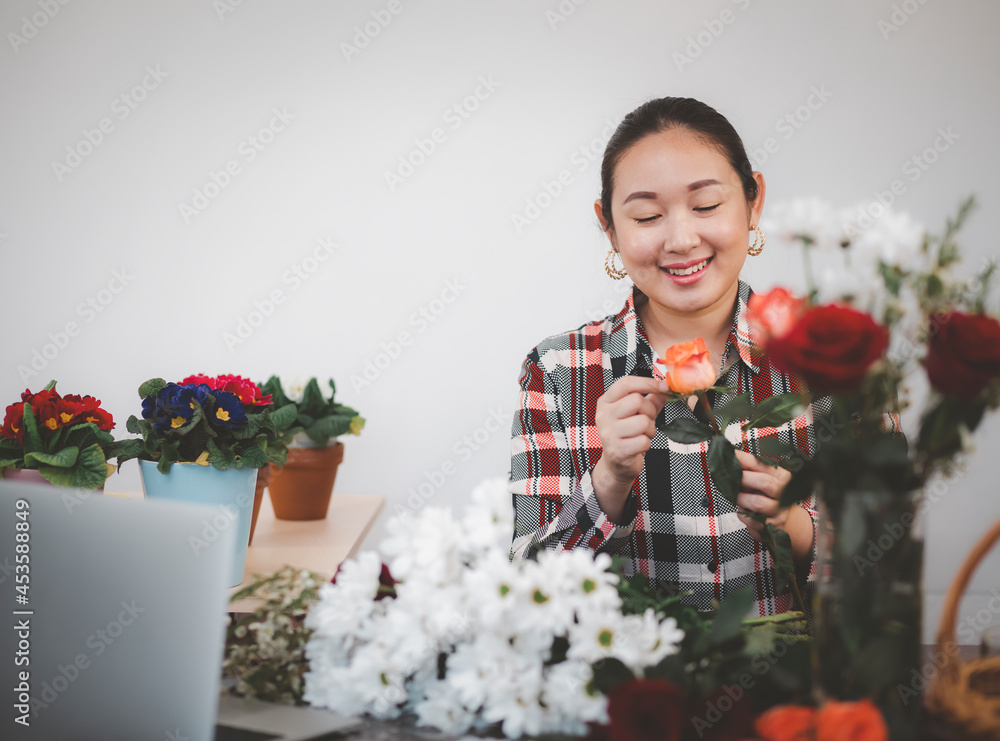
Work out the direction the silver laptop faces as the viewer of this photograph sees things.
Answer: facing away from the viewer and to the right of the viewer

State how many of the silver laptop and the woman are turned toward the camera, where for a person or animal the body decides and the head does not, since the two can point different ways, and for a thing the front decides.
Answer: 1

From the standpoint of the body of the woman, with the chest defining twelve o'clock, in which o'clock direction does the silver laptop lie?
The silver laptop is roughly at 1 o'clock from the woman.

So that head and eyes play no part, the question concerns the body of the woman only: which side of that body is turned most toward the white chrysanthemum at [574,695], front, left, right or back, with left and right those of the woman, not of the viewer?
front

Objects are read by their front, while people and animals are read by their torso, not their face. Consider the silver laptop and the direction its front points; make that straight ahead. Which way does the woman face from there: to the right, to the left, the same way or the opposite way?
the opposite way

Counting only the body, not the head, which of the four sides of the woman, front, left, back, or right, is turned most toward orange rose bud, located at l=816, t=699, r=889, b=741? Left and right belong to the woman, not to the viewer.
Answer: front

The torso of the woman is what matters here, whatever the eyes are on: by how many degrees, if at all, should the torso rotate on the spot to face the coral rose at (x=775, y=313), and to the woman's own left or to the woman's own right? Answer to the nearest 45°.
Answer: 0° — they already face it

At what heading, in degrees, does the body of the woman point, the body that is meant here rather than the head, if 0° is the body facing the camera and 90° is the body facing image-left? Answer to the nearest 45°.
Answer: approximately 0°

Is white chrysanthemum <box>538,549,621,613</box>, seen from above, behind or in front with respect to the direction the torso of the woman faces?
in front

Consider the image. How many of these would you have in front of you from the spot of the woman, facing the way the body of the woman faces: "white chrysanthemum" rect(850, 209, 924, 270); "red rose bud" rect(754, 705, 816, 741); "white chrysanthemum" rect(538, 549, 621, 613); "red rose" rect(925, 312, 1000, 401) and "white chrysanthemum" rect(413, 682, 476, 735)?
5
